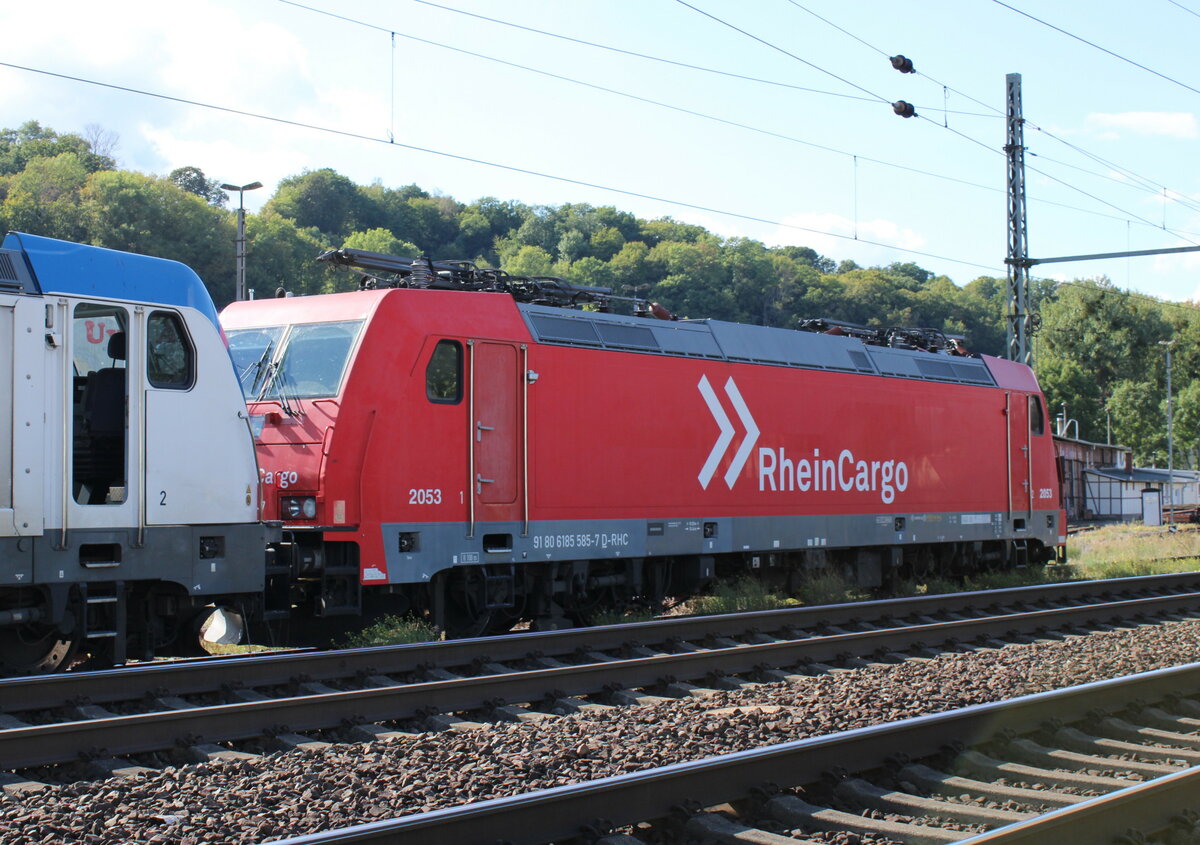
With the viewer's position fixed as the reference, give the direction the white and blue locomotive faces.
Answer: facing to the right of the viewer

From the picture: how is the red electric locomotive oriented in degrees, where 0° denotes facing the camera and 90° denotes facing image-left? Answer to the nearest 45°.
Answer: approximately 45°

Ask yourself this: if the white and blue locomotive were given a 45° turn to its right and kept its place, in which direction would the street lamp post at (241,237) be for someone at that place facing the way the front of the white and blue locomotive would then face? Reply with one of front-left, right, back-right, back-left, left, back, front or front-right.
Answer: back-left

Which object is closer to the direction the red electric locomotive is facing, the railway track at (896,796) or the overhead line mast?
the railway track

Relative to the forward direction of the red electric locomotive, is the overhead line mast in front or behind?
behind

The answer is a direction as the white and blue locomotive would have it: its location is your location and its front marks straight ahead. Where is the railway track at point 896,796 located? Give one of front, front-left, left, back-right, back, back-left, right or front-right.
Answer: front-right

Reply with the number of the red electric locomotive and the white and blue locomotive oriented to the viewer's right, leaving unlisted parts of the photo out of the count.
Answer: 1

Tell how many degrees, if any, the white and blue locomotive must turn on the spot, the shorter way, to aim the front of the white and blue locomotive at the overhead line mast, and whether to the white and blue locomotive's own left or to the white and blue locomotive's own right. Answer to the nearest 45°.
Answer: approximately 45° to the white and blue locomotive's own left

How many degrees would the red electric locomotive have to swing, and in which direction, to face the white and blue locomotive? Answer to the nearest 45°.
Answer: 0° — it already faces it

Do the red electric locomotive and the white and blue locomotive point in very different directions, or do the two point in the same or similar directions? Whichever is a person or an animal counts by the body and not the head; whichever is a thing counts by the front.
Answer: very different directions

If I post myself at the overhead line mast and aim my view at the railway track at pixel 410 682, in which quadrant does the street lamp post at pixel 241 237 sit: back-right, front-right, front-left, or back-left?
front-right
